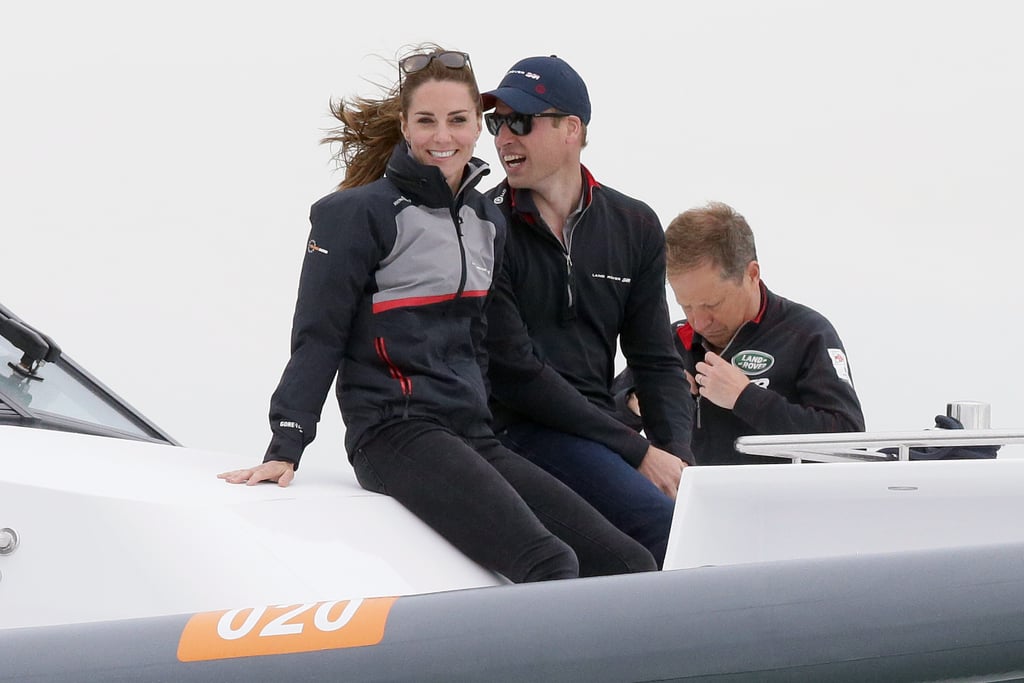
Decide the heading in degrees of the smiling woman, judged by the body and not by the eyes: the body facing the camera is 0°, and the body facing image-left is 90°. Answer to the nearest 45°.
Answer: approximately 315°

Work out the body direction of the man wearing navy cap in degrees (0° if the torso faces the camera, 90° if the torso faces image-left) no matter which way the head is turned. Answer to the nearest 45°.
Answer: approximately 0°
